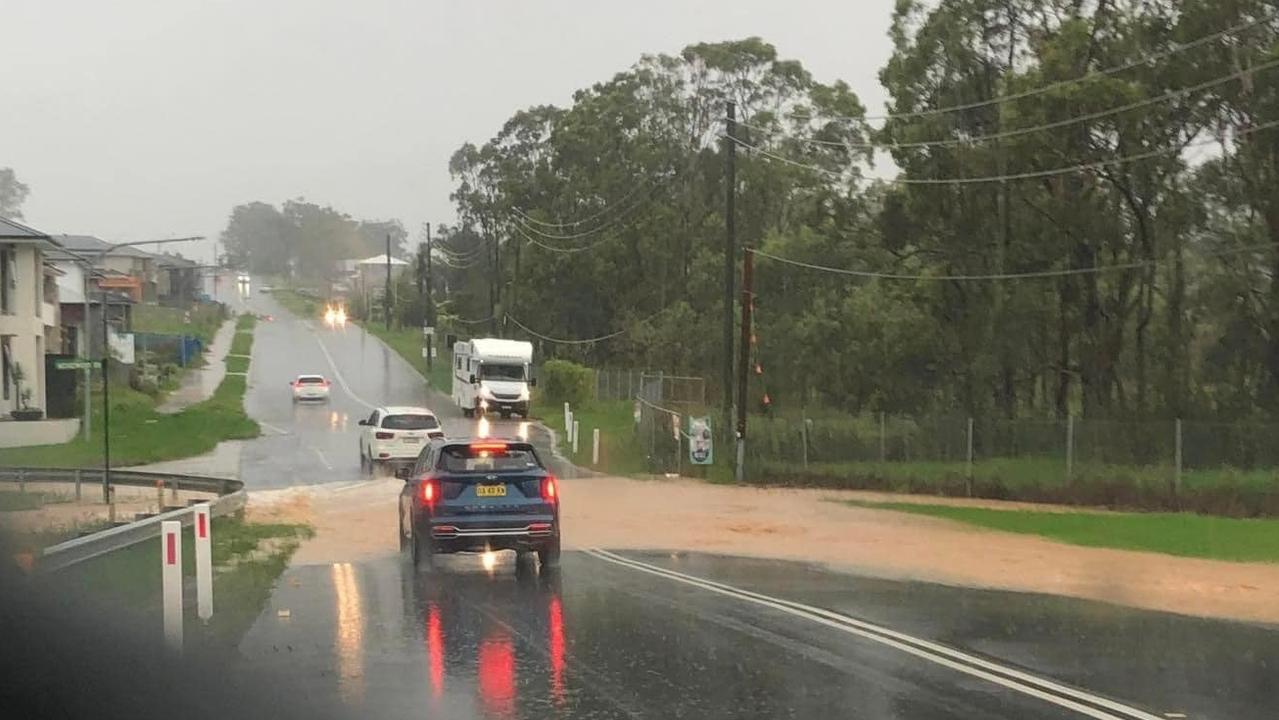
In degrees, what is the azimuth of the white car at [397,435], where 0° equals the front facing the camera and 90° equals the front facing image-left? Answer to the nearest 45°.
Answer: approximately 180°

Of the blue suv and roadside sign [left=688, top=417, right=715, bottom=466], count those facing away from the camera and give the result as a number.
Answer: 1

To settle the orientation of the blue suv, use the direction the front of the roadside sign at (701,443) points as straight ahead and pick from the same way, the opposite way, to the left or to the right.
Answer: the opposite way

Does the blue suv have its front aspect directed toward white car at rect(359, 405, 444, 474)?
yes

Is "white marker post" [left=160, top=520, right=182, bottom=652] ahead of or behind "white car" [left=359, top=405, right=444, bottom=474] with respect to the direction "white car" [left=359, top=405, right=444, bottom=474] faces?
behind

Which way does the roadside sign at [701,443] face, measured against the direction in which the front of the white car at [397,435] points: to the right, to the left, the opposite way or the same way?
the opposite way

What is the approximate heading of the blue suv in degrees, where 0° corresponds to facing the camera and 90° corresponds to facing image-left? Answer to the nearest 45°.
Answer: approximately 180°

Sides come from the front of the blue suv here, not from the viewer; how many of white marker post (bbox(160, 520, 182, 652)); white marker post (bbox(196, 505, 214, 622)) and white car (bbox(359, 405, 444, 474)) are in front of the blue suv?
1

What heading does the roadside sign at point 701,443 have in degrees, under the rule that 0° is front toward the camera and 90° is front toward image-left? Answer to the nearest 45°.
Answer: approximately 0°

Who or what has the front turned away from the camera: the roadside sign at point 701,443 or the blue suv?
the blue suv

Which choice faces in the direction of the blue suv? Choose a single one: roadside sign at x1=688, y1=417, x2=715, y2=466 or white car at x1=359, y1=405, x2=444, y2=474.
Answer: the roadside sign
